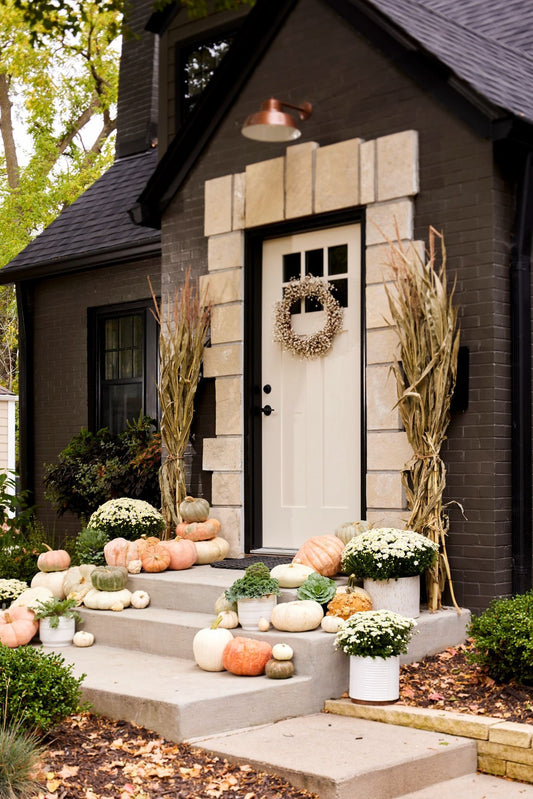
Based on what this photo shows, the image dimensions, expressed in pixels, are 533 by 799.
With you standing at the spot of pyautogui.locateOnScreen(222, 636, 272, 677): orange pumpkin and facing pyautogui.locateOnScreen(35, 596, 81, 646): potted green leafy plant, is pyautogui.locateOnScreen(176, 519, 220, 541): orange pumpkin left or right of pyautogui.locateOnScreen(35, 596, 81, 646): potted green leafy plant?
right

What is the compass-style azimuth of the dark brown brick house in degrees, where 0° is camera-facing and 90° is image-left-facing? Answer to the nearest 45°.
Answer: approximately 45°
